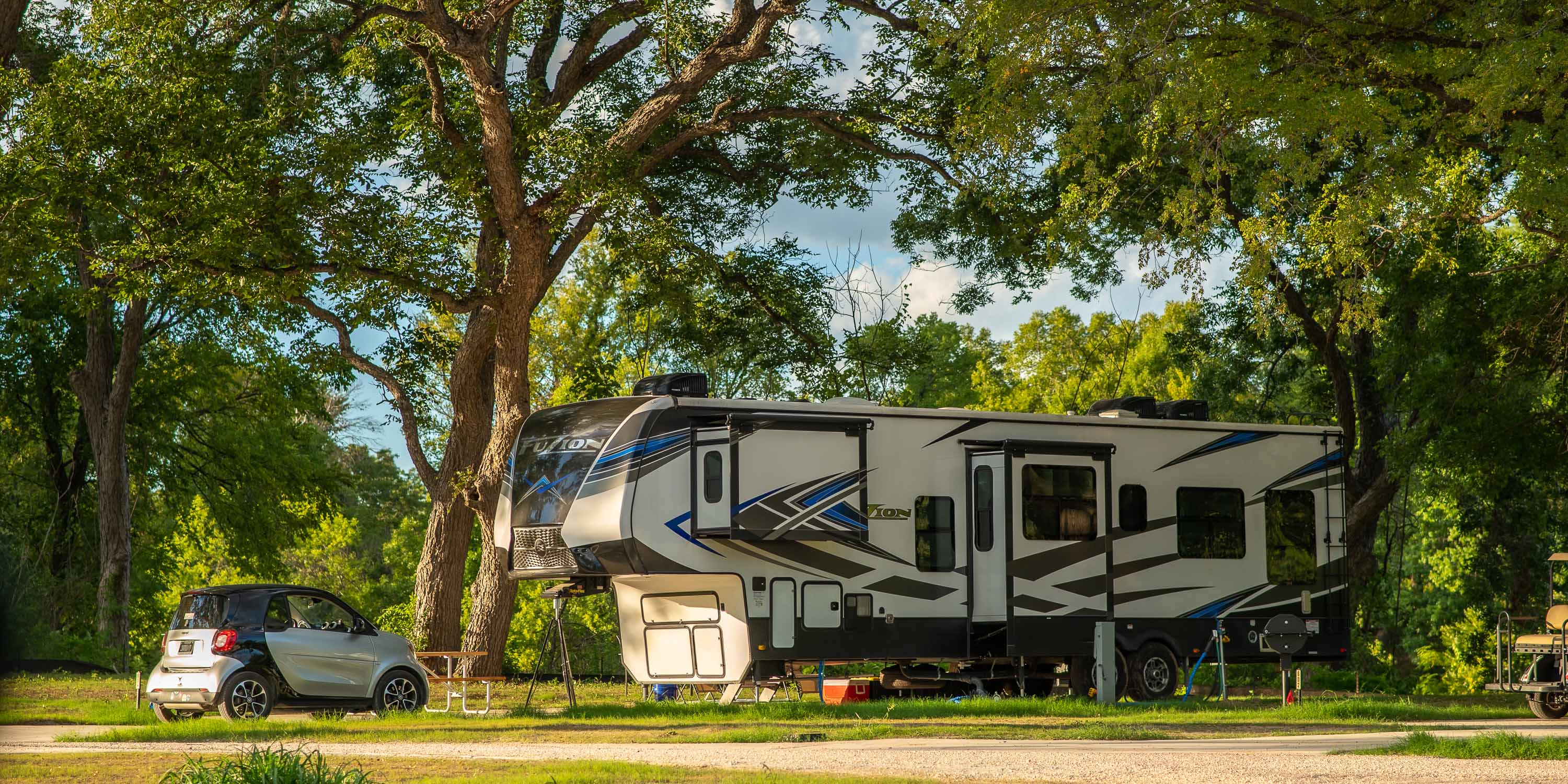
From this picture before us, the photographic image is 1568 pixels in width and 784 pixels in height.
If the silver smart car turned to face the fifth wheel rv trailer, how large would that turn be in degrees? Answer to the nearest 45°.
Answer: approximately 45° to its right

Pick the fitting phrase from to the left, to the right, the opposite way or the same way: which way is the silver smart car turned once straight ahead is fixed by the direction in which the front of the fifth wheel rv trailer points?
the opposite way

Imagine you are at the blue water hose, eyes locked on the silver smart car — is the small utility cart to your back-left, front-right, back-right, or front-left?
back-left

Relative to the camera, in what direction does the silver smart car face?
facing away from the viewer and to the right of the viewer

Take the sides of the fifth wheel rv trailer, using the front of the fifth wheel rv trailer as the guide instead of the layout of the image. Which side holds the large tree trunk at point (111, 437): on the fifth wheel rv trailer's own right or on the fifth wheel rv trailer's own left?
on the fifth wheel rv trailer's own right

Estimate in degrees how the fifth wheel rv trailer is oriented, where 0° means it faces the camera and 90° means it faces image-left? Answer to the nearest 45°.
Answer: approximately 45°

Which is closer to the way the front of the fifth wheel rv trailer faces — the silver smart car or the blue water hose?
the silver smart car

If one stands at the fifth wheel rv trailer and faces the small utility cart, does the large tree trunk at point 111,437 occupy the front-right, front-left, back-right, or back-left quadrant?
back-left

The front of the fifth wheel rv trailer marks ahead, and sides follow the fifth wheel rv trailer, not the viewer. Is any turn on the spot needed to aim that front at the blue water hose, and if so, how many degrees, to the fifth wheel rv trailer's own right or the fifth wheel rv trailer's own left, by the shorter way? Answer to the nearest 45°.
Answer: approximately 180°

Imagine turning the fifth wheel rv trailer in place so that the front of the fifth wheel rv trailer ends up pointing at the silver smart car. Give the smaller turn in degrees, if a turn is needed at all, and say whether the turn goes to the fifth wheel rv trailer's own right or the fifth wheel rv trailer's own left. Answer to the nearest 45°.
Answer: approximately 45° to the fifth wheel rv trailer's own right
